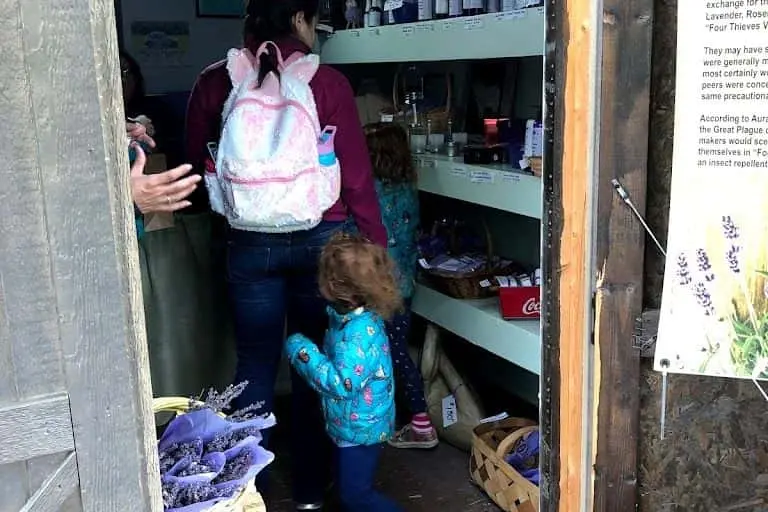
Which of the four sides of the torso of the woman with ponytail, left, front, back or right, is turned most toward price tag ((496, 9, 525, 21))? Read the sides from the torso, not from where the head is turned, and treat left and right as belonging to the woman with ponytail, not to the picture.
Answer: right

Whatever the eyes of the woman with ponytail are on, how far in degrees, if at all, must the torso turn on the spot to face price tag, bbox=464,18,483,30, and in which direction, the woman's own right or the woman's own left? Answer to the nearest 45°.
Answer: approximately 45° to the woman's own right

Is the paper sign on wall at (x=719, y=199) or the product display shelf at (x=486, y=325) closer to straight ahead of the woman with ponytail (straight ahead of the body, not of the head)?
the product display shelf

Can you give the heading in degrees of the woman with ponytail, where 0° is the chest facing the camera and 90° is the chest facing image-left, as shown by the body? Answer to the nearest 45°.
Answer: approximately 180°

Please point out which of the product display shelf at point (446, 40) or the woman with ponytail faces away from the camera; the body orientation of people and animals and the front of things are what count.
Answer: the woman with ponytail

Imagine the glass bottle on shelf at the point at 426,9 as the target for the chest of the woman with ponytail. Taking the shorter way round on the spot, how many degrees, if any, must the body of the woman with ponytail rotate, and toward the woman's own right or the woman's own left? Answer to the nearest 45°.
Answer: approximately 45° to the woman's own right

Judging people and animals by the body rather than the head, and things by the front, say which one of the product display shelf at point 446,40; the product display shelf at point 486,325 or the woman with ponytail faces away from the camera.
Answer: the woman with ponytail

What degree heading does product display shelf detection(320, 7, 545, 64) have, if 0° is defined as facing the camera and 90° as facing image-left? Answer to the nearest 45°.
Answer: approximately 45°

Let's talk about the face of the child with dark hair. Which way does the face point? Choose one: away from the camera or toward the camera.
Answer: away from the camera

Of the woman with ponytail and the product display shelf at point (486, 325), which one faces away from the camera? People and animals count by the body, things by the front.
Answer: the woman with ponytail
